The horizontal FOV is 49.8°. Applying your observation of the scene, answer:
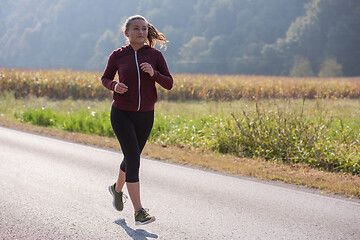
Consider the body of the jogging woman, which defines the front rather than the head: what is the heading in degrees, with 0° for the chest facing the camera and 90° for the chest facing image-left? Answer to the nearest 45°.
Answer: approximately 315°
